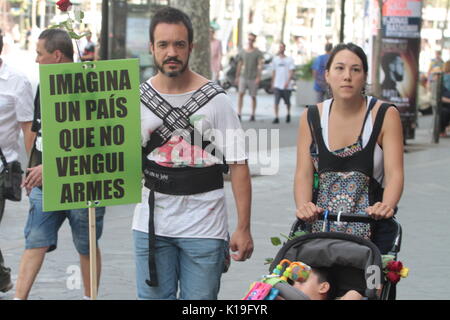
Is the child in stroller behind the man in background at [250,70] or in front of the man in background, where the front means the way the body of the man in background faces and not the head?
in front

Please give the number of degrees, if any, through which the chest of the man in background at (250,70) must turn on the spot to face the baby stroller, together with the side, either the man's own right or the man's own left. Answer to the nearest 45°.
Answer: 0° — they already face it

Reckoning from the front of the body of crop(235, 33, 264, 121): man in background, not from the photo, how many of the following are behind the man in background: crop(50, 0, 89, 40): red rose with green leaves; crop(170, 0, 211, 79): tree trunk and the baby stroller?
0

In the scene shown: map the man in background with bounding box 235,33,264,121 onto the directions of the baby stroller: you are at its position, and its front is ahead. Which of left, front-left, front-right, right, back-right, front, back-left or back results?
back-right

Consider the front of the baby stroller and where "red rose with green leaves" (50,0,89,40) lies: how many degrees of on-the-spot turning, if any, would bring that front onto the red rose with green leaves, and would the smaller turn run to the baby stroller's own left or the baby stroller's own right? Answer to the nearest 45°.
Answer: approximately 45° to the baby stroller's own right

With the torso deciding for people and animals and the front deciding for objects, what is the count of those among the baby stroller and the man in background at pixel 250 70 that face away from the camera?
0

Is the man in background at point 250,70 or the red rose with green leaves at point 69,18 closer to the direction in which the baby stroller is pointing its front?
the red rose with green leaves

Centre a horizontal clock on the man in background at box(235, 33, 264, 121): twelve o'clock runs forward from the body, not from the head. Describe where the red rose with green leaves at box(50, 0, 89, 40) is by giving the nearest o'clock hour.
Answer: The red rose with green leaves is roughly at 12 o'clock from the man in background.

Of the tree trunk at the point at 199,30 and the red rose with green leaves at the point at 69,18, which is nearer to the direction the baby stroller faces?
the red rose with green leaves

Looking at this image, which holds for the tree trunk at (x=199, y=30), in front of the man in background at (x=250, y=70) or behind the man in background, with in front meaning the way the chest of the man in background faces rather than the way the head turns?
in front

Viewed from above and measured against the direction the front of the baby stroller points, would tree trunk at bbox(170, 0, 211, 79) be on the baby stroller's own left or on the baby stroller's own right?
on the baby stroller's own right

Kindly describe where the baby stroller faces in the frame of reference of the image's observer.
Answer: facing the viewer and to the left of the viewer

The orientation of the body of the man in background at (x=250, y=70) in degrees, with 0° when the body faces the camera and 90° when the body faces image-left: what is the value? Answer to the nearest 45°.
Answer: approximately 0°
